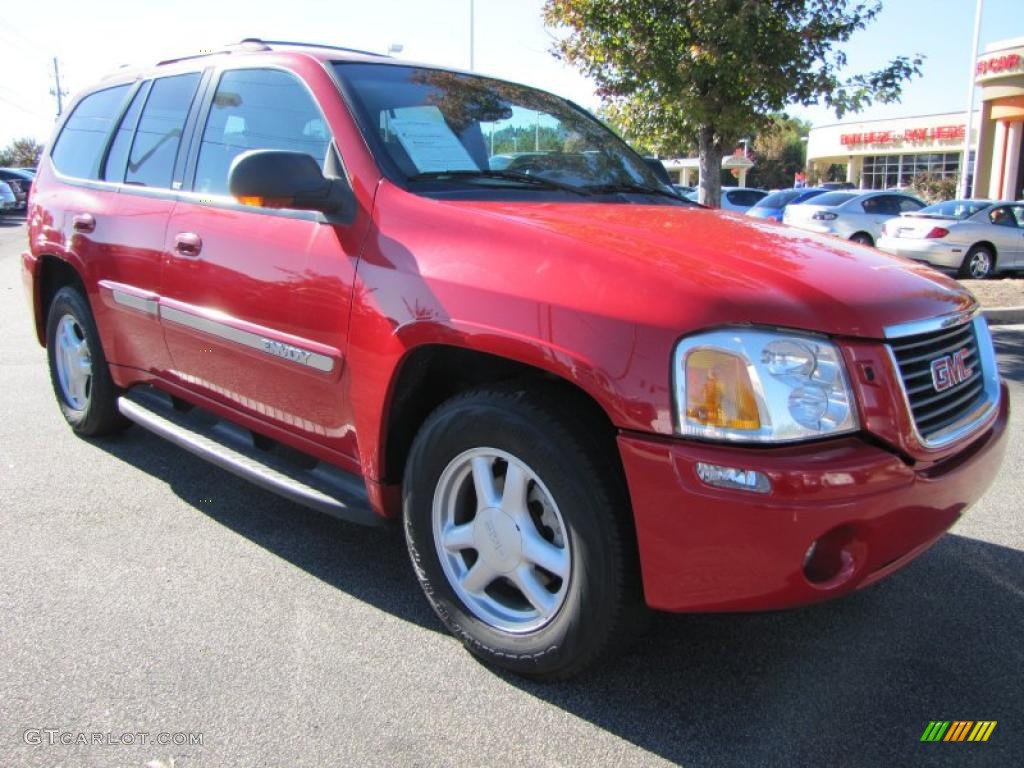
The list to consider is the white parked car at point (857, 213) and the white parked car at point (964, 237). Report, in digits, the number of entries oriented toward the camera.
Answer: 0

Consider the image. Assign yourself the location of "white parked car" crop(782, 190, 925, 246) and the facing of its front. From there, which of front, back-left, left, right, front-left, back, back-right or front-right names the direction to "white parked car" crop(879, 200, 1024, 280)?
right

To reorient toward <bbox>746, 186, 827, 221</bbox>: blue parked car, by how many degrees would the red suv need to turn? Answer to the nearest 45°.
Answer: approximately 135° to its left

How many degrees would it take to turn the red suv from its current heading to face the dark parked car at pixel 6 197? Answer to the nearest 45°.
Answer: approximately 180°

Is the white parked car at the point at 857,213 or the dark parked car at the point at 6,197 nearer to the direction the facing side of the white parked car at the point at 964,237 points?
the white parked car

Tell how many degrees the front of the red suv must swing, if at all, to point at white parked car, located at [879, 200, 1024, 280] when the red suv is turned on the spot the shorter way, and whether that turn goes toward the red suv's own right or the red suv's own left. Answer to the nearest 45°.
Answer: approximately 90° to the red suv's own left

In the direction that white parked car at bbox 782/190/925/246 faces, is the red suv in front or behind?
behind

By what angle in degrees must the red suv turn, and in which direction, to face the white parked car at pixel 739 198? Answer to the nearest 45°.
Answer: approximately 135° to its left

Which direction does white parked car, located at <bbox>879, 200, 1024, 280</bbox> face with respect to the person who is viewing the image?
facing away from the viewer and to the right of the viewer

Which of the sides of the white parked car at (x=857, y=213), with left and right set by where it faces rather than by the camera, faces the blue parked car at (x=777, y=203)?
left

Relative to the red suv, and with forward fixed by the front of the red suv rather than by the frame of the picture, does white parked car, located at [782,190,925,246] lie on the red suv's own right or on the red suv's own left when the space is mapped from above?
on the red suv's own left

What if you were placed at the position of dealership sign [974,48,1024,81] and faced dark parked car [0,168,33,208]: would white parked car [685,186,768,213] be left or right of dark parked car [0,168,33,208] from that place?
left

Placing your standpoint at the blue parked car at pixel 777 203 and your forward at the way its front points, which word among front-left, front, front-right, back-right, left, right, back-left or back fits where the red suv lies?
back-right

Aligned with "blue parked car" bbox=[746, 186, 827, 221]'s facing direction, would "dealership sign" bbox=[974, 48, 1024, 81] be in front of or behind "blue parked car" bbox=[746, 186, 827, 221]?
in front

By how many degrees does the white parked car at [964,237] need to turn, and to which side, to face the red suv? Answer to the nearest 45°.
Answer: approximately 135° to its right

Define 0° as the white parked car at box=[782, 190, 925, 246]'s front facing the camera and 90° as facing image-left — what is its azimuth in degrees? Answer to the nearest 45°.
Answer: approximately 225°
